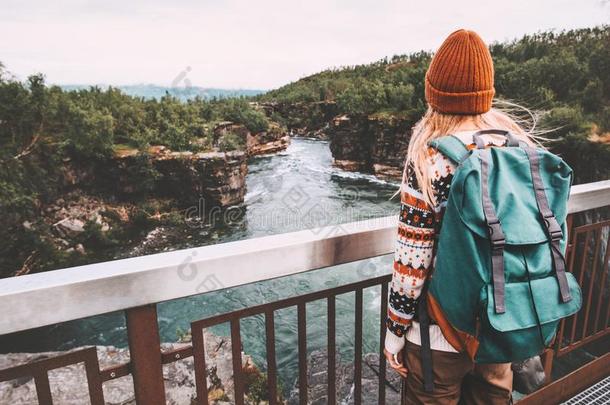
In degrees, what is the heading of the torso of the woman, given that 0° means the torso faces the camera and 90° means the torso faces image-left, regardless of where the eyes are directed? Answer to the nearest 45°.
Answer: approximately 135°

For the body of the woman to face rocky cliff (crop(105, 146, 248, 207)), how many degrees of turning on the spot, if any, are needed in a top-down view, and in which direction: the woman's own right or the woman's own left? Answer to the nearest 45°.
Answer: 0° — they already face it

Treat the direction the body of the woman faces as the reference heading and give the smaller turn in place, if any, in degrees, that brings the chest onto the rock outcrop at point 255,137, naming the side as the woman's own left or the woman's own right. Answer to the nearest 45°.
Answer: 0° — they already face it

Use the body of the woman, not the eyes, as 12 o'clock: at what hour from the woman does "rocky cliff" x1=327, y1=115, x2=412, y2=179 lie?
The rocky cliff is roughly at 1 o'clock from the woman.
